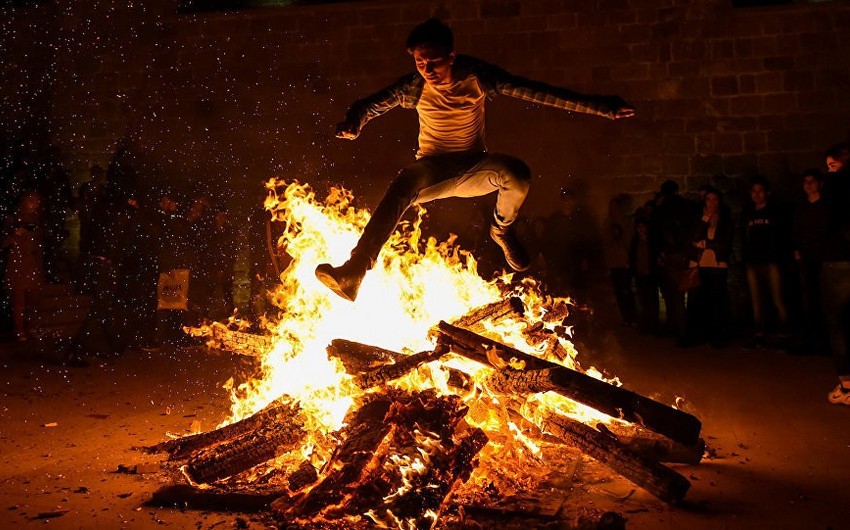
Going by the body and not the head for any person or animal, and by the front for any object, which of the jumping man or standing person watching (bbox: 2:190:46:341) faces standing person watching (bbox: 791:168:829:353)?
standing person watching (bbox: 2:190:46:341)

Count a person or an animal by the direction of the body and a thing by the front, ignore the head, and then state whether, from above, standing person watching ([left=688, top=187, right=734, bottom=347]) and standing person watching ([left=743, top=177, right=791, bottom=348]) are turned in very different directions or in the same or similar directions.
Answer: same or similar directions

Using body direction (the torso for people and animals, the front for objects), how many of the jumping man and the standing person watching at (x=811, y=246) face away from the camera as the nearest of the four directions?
0

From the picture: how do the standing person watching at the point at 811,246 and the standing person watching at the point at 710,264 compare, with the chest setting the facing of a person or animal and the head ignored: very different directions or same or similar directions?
same or similar directions

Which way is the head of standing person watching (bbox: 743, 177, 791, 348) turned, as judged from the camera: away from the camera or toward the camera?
toward the camera

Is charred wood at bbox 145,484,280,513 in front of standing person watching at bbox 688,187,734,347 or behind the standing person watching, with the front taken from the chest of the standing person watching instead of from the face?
in front

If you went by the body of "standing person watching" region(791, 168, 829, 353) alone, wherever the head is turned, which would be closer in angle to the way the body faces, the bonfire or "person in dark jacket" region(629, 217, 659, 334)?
the bonfire

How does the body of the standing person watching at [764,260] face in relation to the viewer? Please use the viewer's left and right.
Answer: facing the viewer and to the left of the viewer

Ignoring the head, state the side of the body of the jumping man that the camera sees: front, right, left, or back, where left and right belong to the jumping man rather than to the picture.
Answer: front

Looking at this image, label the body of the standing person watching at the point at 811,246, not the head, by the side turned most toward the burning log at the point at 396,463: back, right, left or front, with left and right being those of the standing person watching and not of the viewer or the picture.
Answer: front

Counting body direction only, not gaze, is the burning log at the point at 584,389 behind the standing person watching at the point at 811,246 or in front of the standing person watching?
in front

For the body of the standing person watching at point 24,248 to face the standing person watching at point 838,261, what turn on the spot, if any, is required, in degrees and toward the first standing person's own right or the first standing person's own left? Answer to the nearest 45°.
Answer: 0° — they already face them
